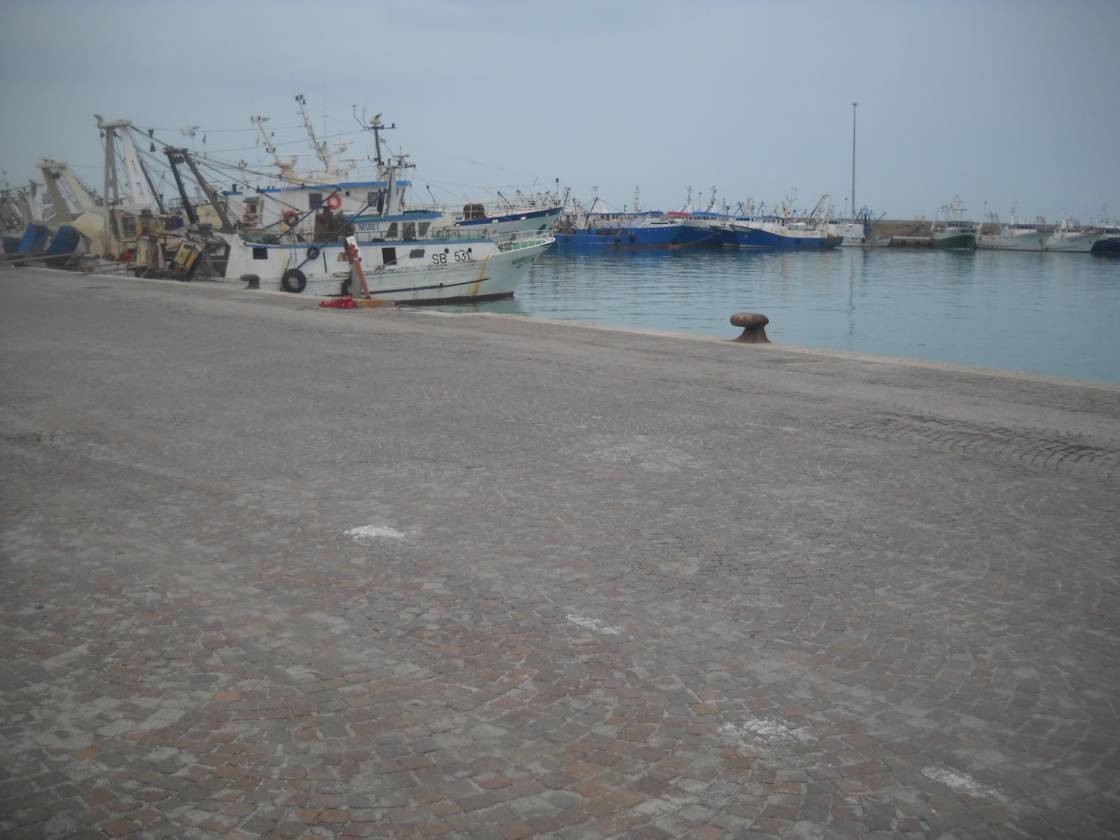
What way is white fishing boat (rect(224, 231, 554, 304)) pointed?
to the viewer's right

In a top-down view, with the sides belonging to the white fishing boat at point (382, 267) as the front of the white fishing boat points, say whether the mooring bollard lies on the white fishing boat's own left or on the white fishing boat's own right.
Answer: on the white fishing boat's own right
